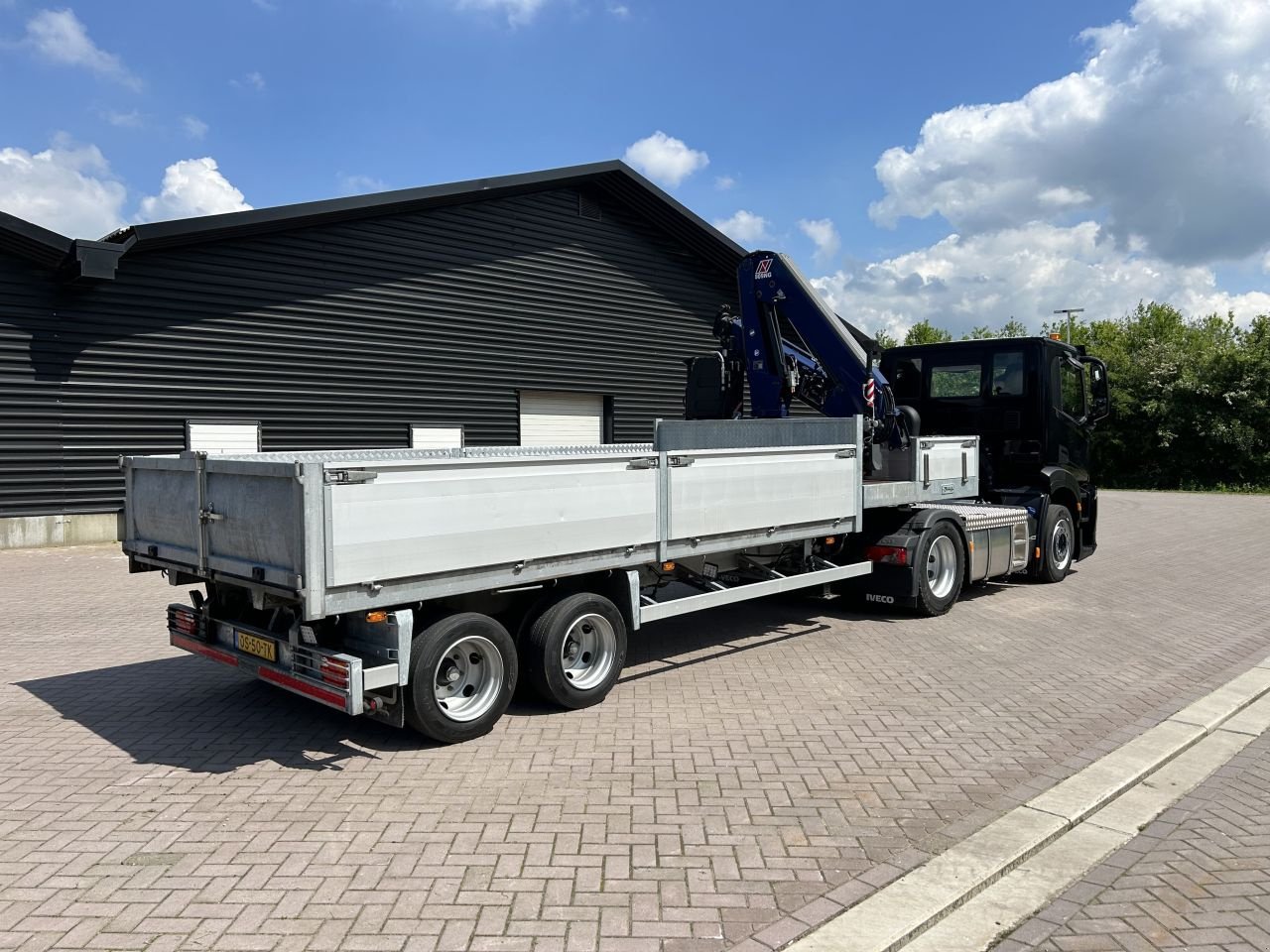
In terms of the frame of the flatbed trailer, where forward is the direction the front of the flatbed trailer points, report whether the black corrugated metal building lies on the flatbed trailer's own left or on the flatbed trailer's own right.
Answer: on the flatbed trailer's own left

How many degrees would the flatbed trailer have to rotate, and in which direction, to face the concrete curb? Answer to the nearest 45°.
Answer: approximately 90° to its right

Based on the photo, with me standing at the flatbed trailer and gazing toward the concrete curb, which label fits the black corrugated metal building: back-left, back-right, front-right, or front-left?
back-left

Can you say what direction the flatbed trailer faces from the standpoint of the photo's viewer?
facing away from the viewer and to the right of the viewer

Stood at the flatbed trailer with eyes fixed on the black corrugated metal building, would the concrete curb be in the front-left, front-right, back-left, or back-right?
back-right
